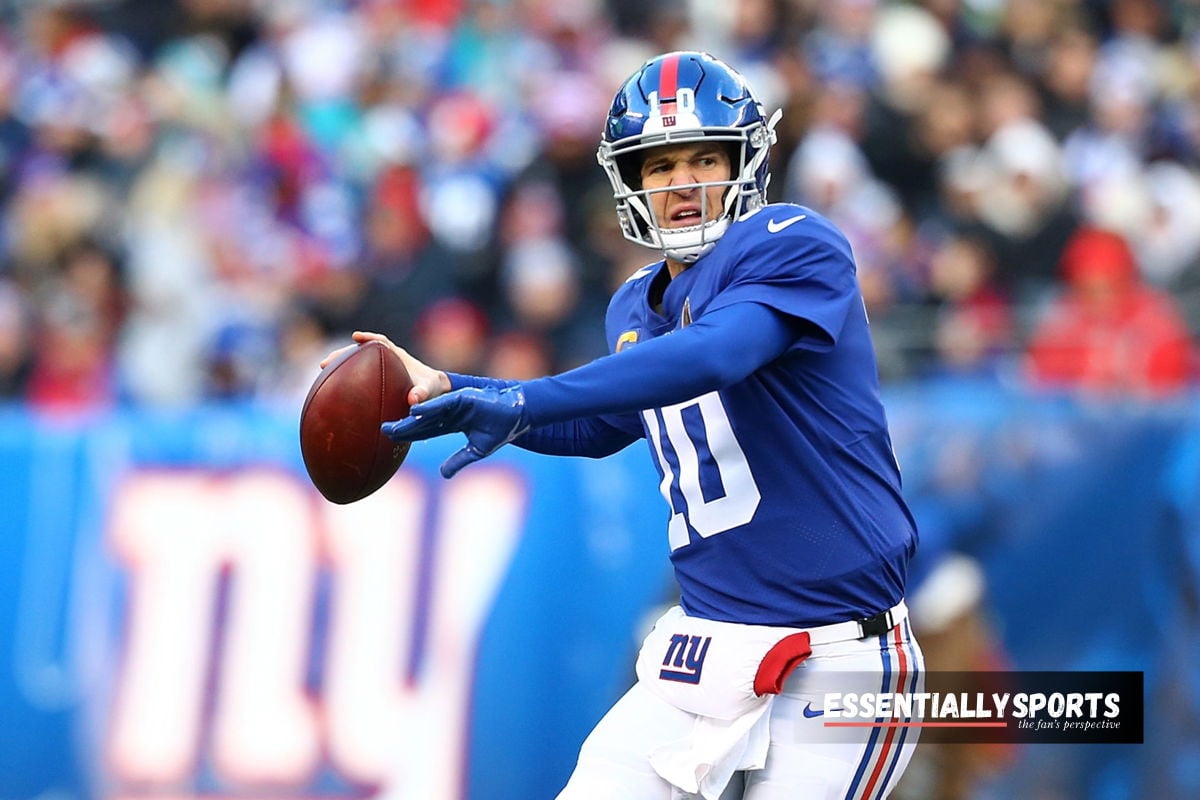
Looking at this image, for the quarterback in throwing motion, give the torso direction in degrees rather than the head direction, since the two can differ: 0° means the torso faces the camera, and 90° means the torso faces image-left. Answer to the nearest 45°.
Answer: approximately 45°

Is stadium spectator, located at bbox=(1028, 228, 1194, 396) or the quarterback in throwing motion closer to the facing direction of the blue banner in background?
the quarterback in throwing motion

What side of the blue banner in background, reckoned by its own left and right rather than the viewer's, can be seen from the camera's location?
front

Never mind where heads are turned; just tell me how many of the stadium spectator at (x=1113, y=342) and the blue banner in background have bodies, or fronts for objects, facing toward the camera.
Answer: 2

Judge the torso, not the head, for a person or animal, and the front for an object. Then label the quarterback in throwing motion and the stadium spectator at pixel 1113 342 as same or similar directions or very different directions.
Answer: same or similar directions

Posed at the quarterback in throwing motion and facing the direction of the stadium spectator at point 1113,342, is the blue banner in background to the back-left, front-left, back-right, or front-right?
front-left

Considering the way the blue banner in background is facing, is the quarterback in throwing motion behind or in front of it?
in front

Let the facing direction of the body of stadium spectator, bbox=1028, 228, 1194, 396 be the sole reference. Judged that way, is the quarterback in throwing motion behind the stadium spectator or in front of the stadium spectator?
in front

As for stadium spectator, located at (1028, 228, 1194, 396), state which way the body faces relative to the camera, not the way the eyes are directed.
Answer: toward the camera

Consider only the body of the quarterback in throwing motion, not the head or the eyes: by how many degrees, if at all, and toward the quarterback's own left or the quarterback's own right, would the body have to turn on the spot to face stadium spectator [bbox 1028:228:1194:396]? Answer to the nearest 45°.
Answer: approximately 180°
